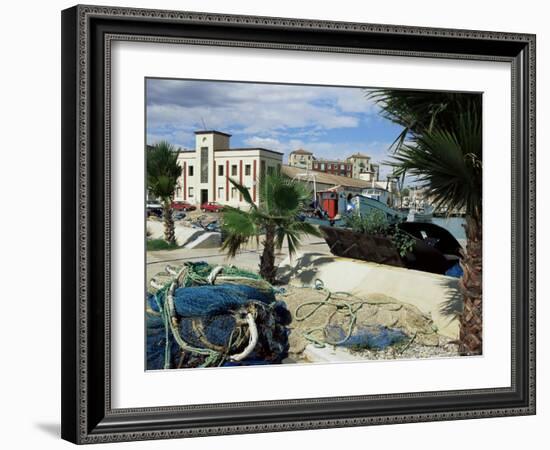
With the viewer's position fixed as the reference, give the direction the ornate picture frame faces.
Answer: facing the viewer and to the right of the viewer
